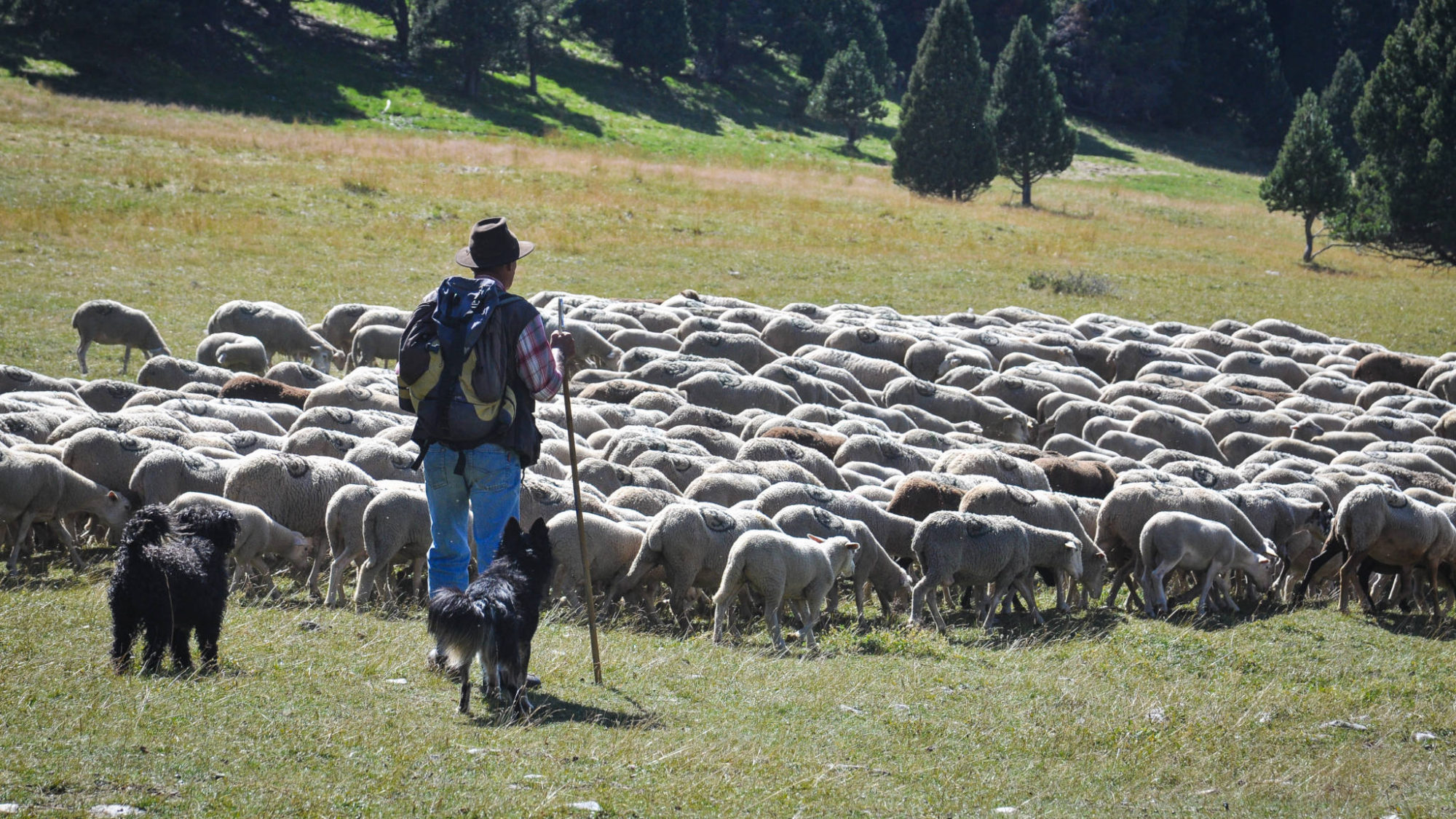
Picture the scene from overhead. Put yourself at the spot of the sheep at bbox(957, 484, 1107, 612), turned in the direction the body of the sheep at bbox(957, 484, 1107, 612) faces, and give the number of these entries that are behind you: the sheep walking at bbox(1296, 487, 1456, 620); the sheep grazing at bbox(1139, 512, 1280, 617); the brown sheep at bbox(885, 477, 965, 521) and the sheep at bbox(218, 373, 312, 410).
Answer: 2

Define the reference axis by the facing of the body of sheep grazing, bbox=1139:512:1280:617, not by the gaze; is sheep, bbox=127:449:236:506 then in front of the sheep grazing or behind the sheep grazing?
behind

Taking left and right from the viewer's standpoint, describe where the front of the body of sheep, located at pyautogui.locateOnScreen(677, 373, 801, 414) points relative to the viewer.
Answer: facing to the right of the viewer

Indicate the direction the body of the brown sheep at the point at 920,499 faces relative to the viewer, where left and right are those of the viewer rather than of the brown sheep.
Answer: facing to the right of the viewer

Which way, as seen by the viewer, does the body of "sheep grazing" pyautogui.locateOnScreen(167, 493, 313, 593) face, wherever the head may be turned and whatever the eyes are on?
to the viewer's right

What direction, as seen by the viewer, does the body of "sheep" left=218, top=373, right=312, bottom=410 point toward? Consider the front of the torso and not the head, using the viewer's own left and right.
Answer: facing to the right of the viewer

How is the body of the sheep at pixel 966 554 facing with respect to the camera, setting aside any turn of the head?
to the viewer's right

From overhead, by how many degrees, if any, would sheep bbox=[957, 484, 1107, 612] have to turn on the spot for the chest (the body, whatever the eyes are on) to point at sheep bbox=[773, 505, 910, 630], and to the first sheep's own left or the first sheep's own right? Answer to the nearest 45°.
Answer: approximately 135° to the first sheep's own right

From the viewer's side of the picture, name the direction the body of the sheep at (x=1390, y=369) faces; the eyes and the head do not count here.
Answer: to the viewer's right
